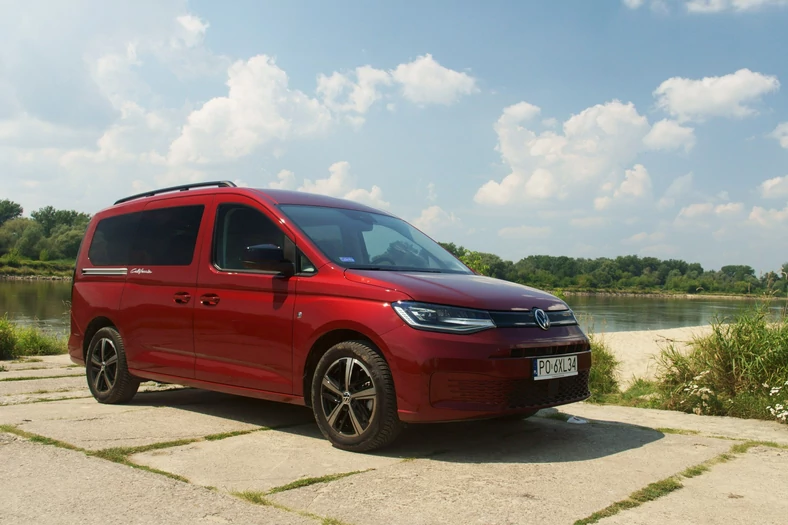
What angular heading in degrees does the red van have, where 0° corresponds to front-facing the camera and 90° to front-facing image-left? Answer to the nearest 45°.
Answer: approximately 315°

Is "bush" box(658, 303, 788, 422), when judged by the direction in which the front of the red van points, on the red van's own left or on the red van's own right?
on the red van's own left

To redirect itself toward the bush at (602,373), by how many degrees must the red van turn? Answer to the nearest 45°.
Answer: approximately 90° to its left
